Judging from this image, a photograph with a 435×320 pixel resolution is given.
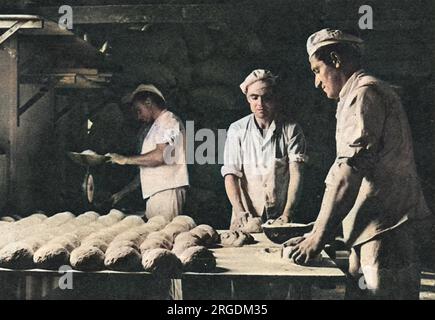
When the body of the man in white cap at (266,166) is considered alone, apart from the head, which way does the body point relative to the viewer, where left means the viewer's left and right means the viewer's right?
facing the viewer

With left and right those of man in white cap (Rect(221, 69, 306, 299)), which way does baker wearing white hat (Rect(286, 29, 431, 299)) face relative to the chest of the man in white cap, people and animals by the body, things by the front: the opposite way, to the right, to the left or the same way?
to the right

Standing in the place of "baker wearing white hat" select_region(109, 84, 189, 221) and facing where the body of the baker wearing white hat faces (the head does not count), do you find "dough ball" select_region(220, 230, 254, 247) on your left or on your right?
on your left

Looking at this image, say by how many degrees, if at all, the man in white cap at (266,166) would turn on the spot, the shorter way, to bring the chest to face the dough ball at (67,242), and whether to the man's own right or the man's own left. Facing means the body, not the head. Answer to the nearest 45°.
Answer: approximately 45° to the man's own right

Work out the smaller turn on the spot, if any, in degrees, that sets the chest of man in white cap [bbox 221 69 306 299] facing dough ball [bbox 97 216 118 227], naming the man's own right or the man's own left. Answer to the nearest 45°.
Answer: approximately 45° to the man's own right

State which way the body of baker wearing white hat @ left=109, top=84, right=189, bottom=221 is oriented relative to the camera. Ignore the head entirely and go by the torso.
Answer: to the viewer's left

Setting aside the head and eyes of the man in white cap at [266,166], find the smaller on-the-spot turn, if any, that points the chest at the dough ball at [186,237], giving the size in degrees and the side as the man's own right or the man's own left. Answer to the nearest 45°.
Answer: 0° — they already face it

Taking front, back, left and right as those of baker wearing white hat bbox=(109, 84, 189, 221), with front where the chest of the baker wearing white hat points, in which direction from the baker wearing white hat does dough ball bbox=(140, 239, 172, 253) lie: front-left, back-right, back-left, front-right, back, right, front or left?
left

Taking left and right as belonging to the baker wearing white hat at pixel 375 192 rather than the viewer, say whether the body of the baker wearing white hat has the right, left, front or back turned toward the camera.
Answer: left

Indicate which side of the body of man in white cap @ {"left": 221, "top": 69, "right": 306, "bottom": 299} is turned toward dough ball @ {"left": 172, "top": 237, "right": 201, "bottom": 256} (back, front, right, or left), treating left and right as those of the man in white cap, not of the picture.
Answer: front

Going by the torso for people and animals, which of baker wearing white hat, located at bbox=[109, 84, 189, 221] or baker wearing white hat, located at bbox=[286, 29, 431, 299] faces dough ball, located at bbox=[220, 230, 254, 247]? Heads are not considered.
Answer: baker wearing white hat, located at bbox=[286, 29, 431, 299]

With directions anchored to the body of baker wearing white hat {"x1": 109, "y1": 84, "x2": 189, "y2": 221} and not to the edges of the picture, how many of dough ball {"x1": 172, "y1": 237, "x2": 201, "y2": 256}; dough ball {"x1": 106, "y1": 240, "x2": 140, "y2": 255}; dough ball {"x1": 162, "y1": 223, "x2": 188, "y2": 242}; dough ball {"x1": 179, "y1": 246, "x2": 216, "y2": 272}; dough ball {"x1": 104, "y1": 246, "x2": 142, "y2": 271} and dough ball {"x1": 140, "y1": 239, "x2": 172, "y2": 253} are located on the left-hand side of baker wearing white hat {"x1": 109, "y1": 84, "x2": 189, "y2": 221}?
6

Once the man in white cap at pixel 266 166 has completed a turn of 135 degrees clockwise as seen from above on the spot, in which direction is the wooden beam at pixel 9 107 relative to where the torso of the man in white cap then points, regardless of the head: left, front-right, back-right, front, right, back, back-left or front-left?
front-left

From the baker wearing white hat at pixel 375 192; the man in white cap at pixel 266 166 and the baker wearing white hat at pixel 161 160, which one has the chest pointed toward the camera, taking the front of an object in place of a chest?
the man in white cap

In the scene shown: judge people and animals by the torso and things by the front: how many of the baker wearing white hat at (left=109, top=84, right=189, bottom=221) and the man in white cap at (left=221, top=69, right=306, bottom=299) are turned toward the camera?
1

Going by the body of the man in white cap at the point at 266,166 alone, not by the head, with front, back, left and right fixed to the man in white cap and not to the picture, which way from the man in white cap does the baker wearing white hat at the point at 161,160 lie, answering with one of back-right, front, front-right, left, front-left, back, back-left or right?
right

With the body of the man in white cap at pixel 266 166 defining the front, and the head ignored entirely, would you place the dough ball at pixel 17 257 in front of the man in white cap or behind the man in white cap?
in front

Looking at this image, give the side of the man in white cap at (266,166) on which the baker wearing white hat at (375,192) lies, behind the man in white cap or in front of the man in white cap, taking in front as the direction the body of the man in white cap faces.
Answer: in front

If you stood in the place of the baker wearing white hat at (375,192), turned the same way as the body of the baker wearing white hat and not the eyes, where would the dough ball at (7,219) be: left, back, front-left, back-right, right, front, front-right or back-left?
front
